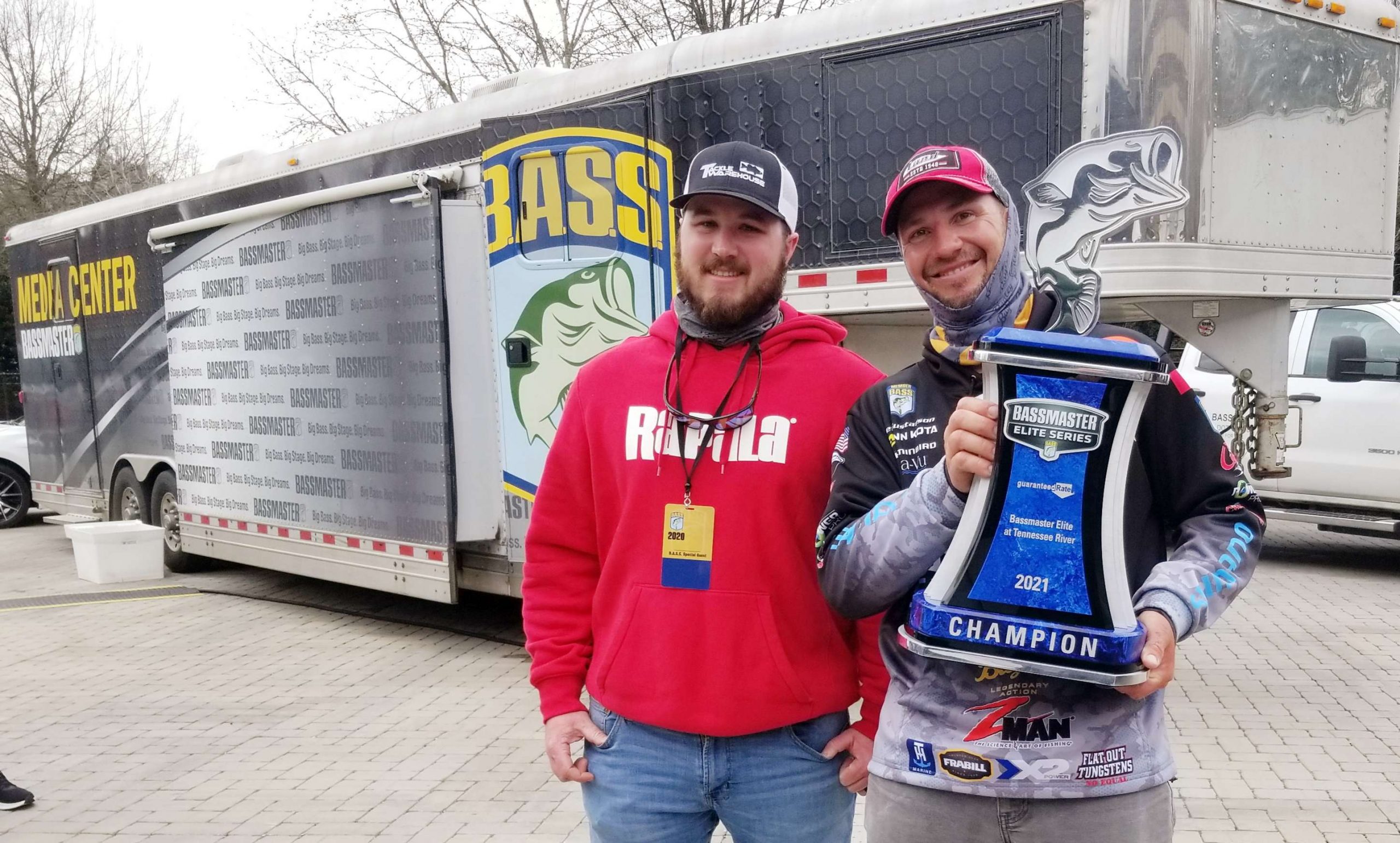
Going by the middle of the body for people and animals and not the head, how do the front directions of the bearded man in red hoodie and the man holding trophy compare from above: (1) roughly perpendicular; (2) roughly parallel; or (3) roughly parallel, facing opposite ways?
roughly parallel

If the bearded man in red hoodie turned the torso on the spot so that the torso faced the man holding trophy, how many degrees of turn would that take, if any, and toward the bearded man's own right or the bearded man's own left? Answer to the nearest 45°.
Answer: approximately 45° to the bearded man's own left

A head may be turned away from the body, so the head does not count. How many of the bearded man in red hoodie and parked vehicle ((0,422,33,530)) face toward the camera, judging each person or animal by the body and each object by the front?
1

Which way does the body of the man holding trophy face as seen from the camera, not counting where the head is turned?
toward the camera

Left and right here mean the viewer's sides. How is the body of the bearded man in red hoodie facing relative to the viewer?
facing the viewer

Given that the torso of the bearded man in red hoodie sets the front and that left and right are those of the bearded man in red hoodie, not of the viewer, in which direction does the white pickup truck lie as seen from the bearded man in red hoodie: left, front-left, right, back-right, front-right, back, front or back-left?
back-left

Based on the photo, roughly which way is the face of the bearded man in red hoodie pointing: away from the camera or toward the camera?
toward the camera

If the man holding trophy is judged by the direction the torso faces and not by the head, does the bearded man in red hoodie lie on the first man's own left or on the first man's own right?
on the first man's own right
